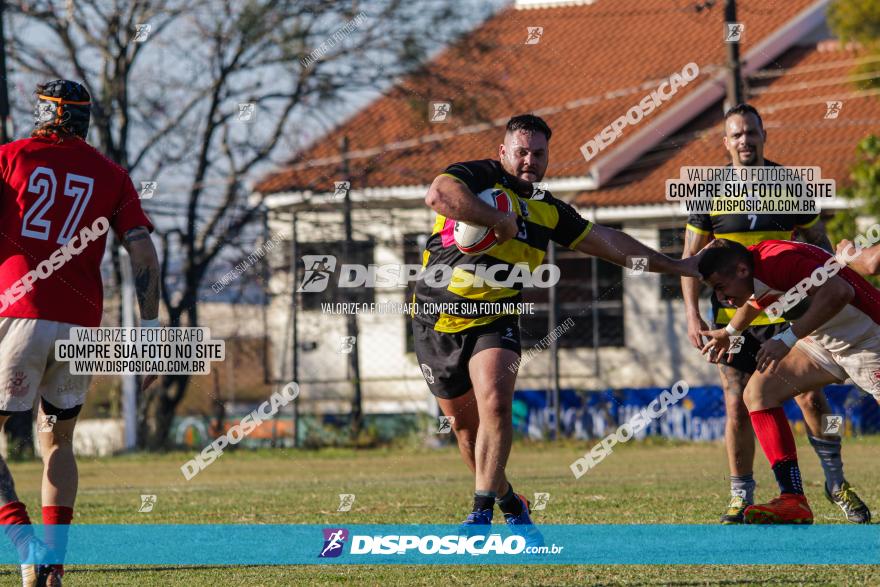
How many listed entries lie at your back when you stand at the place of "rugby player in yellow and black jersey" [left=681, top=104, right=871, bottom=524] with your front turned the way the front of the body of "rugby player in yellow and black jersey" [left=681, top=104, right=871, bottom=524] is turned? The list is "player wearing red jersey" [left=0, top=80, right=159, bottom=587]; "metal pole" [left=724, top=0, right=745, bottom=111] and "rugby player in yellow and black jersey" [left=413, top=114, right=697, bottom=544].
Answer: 1

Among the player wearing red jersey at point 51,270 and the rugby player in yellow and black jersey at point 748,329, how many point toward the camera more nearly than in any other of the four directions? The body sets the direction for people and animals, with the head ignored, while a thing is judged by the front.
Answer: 1

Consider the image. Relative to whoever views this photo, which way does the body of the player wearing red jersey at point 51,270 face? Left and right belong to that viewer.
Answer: facing away from the viewer

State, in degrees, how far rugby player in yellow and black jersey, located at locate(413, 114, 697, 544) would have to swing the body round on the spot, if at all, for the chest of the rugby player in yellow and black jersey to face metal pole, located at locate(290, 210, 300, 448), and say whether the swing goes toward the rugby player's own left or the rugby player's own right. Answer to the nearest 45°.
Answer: approximately 180°

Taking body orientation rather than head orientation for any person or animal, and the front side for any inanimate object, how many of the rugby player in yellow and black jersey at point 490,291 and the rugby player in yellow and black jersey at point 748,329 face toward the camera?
2

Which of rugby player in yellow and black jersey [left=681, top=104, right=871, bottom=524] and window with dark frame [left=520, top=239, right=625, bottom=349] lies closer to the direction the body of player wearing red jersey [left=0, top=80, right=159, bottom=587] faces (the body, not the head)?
the window with dark frame

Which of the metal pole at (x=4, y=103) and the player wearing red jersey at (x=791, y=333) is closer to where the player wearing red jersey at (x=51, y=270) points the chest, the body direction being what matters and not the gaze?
the metal pole

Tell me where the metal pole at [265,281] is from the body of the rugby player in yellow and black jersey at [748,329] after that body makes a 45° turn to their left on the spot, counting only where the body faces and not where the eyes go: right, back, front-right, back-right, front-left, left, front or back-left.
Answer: back

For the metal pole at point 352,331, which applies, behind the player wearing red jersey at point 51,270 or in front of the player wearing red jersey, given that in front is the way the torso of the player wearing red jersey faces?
in front

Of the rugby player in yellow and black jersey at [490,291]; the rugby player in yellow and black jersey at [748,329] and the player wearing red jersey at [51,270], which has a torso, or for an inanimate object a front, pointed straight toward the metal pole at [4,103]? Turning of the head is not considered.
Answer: the player wearing red jersey

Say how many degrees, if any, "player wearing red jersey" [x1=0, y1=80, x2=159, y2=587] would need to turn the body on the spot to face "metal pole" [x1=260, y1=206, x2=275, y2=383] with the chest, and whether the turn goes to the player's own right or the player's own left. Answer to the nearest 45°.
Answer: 0° — they already face it

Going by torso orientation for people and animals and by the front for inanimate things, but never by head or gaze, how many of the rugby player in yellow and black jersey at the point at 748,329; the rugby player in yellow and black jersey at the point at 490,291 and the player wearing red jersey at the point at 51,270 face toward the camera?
2

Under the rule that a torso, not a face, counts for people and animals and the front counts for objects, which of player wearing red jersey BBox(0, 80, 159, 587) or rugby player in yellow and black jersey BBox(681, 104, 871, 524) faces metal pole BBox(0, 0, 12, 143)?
the player wearing red jersey

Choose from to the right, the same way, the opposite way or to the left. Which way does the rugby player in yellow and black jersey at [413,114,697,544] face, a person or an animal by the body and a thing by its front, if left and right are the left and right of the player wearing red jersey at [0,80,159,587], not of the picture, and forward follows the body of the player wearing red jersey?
the opposite way

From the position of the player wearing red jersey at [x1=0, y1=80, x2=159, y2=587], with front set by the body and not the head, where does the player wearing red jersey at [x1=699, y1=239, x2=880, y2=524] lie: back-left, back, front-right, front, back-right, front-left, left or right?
right

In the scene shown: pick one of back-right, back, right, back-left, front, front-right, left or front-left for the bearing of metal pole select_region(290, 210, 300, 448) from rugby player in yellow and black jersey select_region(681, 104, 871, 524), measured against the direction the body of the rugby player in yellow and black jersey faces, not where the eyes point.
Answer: back-right
